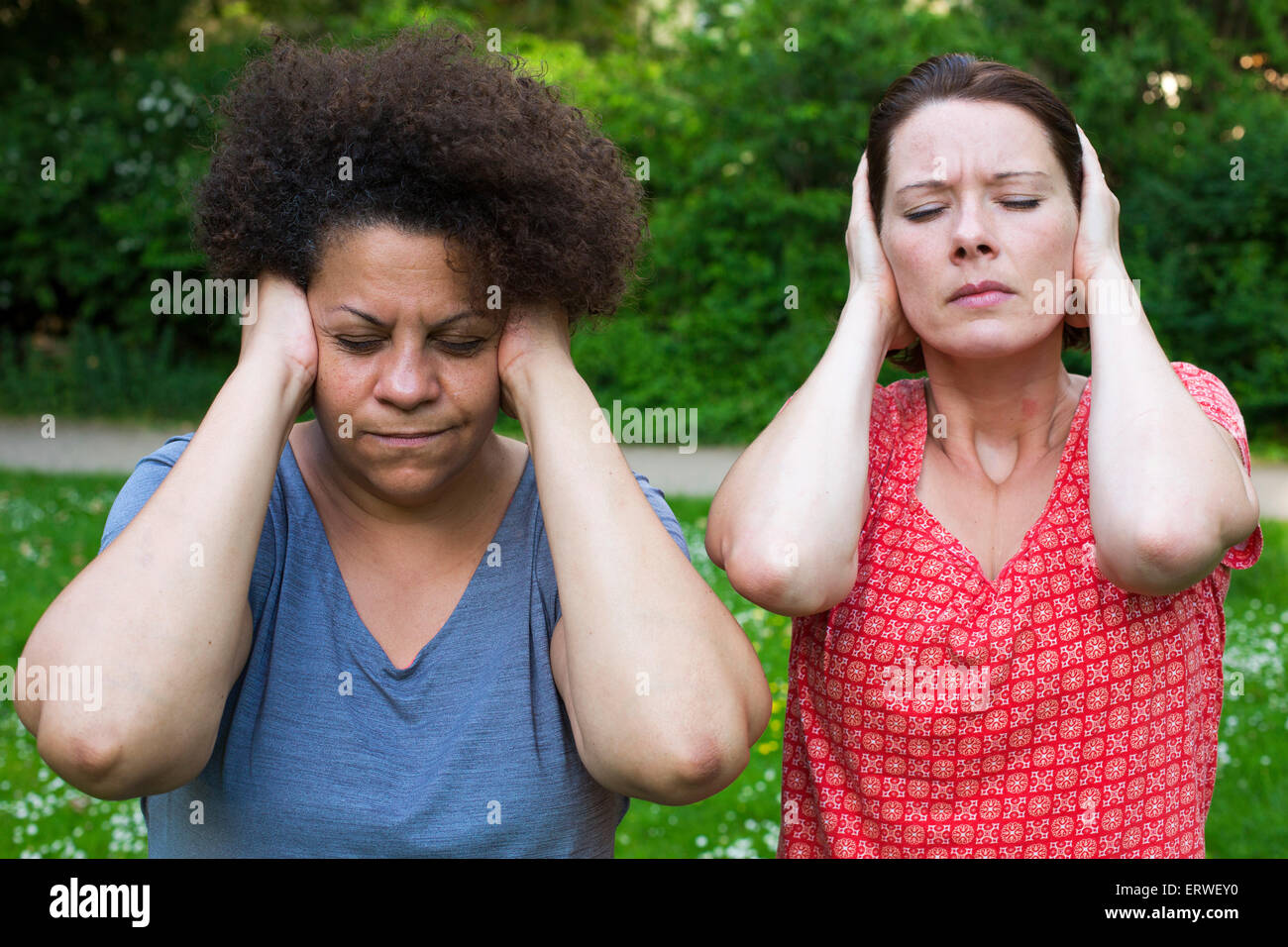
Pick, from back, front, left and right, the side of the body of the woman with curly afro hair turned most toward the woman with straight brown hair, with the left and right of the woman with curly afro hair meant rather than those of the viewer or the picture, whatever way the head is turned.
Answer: left

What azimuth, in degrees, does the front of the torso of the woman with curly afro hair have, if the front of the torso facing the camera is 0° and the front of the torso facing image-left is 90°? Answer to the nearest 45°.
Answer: approximately 0°

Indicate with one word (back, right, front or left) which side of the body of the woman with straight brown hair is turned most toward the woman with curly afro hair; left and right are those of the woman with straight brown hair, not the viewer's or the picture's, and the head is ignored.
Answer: right

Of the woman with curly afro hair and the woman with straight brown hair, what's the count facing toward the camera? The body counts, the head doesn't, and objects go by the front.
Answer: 2

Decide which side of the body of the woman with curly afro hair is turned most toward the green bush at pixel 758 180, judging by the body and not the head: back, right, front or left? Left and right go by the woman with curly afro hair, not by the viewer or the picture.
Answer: back

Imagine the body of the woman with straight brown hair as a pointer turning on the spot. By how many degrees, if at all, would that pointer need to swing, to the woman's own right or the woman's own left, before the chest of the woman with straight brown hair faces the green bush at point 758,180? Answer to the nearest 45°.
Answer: approximately 180°

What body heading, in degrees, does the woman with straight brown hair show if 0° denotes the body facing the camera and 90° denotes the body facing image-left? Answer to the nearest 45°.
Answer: approximately 0°

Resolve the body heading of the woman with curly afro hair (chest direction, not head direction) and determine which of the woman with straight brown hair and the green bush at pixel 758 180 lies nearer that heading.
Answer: the woman with straight brown hair
